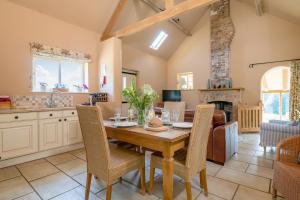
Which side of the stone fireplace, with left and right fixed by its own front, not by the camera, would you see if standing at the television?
right

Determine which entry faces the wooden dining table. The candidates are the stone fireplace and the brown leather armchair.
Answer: the stone fireplace

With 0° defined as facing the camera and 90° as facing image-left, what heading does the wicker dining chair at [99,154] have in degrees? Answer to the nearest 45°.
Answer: approximately 225°

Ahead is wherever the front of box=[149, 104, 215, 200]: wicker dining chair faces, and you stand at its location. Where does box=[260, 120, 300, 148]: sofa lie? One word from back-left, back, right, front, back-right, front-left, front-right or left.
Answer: right

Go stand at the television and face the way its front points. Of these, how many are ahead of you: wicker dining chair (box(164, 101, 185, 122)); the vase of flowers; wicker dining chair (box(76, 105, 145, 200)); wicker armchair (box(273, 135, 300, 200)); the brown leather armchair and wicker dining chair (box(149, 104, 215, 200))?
6

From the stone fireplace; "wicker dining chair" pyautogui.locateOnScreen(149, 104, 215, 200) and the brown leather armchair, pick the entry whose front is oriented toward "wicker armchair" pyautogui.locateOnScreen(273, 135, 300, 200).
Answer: the stone fireplace

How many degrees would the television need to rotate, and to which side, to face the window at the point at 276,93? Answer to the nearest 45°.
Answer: approximately 90° to its left

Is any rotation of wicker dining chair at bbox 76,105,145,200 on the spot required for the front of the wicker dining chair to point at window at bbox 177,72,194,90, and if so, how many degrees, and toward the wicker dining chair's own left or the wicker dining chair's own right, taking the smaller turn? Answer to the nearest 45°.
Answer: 0° — it already faces it

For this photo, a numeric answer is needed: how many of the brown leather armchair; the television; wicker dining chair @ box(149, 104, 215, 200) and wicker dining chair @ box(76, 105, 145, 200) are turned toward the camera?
1

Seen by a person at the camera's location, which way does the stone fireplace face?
facing the viewer

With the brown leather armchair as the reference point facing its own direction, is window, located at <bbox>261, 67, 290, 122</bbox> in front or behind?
in front

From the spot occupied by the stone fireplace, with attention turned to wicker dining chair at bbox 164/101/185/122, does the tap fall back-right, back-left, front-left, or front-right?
front-right
